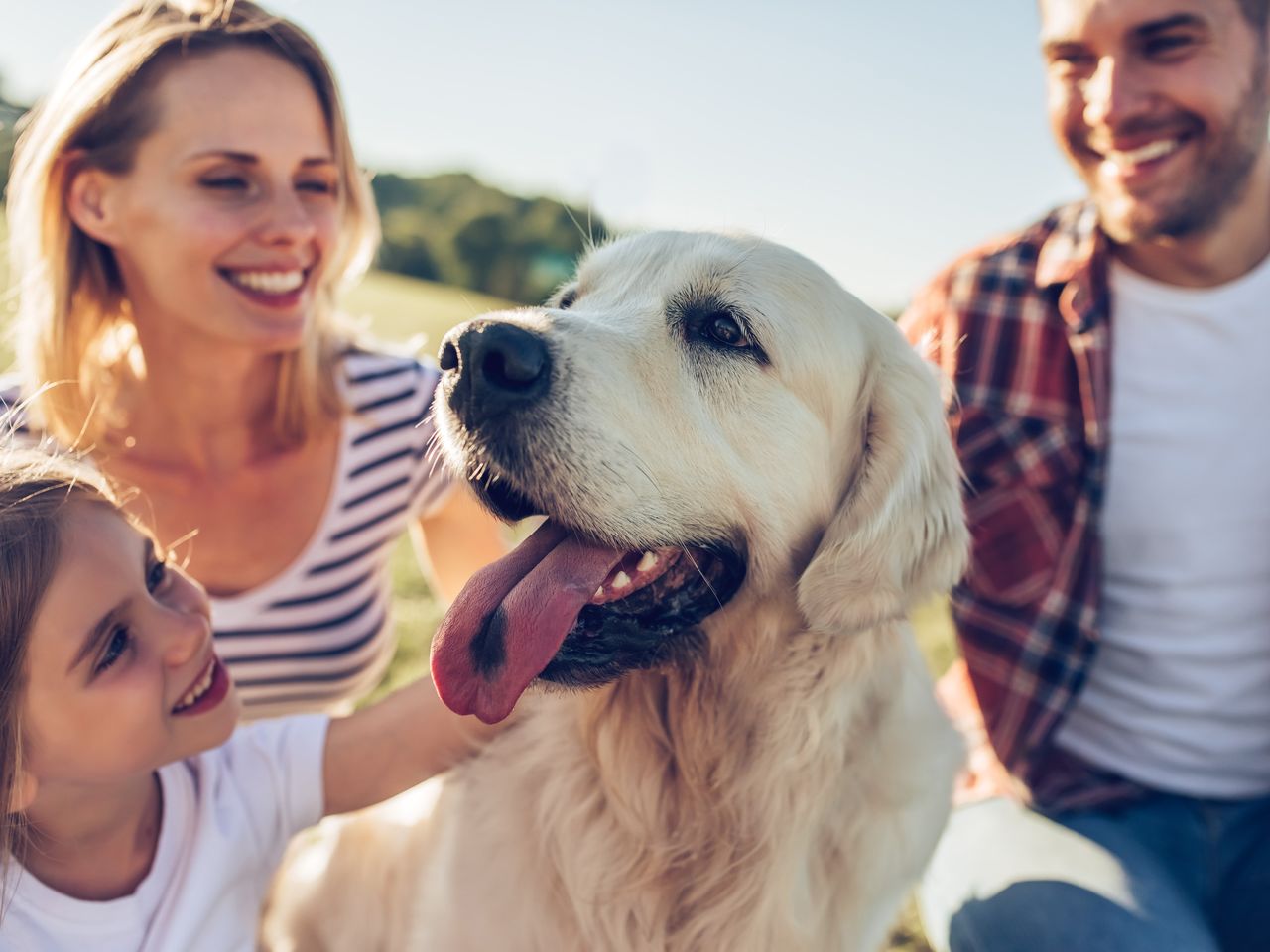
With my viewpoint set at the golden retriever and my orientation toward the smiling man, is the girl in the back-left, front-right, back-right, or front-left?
back-left

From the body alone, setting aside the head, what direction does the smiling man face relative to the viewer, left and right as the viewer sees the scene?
facing the viewer

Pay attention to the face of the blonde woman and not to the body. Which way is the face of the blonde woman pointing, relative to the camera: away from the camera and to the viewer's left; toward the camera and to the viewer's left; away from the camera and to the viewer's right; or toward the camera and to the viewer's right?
toward the camera and to the viewer's right

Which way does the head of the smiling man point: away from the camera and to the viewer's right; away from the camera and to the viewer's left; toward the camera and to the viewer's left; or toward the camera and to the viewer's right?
toward the camera and to the viewer's left

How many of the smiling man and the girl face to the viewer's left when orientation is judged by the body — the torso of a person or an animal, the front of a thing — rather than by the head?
0

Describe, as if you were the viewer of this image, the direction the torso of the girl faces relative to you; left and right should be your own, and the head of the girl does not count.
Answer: facing the viewer and to the right of the viewer

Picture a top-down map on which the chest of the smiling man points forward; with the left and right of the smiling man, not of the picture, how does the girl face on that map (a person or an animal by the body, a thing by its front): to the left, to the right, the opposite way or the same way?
to the left

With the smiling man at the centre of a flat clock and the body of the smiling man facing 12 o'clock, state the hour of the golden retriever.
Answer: The golden retriever is roughly at 1 o'clock from the smiling man.

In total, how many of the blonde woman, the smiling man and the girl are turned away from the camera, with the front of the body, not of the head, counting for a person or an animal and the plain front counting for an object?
0

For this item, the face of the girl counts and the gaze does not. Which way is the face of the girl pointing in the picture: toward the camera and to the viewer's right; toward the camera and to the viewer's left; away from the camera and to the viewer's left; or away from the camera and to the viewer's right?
toward the camera and to the viewer's right

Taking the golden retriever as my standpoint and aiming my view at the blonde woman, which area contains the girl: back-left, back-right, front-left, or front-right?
front-left

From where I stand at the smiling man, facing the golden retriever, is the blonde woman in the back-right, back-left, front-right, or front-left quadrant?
front-right

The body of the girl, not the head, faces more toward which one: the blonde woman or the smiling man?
the smiling man

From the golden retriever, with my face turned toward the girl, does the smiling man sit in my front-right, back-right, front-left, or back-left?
back-right

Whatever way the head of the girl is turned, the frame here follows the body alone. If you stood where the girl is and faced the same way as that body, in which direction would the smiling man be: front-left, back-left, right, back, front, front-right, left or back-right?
front-left

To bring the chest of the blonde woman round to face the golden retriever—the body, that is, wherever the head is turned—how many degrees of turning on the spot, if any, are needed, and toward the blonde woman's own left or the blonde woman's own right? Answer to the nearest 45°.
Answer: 0° — they already face it
